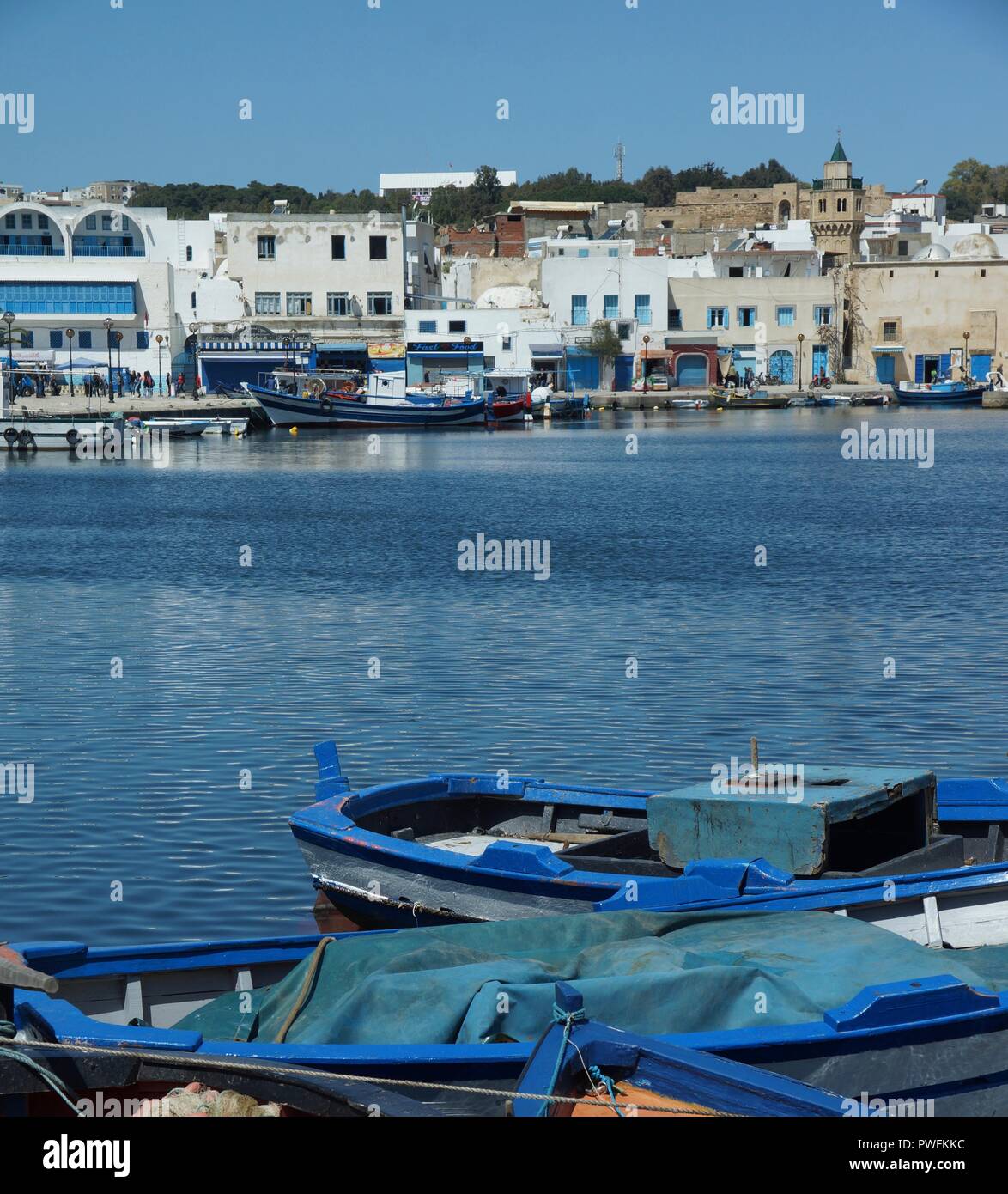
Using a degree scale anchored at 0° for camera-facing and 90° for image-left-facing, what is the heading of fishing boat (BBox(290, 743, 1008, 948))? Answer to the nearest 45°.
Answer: approximately 90°

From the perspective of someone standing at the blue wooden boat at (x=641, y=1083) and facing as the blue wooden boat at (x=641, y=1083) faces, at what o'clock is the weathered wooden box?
The weathered wooden box is roughly at 2 o'clock from the blue wooden boat.

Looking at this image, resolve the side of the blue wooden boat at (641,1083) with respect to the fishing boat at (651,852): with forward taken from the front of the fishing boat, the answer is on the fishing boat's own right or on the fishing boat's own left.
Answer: on the fishing boat's own left

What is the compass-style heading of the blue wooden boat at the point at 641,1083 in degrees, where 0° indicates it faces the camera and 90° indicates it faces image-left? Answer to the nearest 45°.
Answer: approximately 135°
